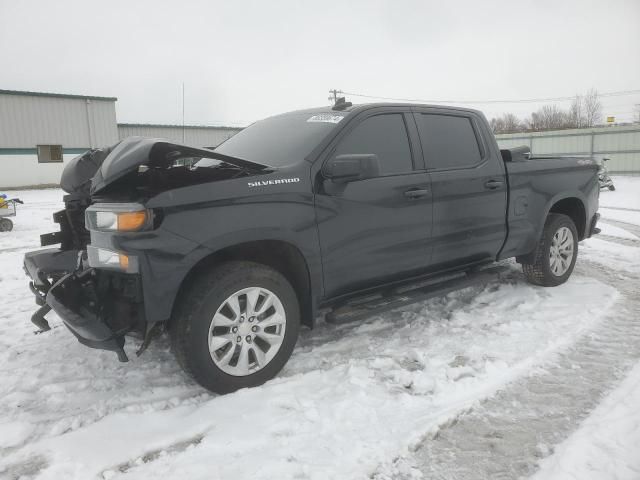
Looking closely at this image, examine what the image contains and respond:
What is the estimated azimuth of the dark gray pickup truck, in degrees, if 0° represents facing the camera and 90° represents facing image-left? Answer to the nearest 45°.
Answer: approximately 45°

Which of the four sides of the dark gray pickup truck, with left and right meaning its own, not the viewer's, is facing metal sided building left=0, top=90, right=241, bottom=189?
right

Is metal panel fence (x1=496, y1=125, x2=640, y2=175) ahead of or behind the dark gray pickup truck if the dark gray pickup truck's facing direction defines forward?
behind
